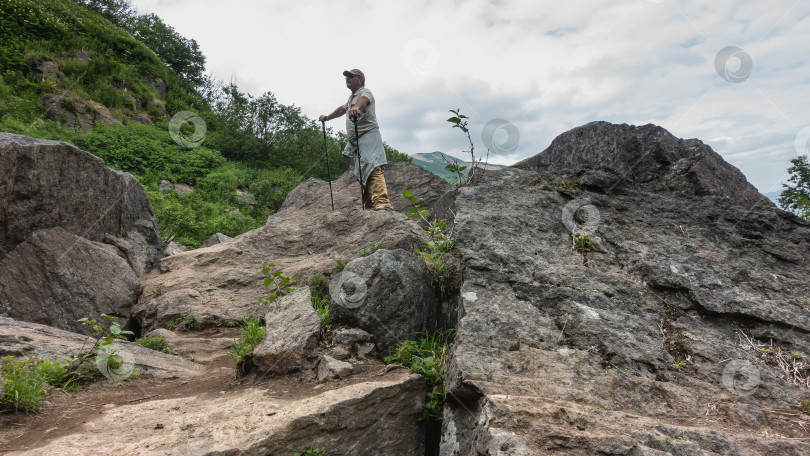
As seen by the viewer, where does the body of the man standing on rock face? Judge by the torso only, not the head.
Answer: to the viewer's left

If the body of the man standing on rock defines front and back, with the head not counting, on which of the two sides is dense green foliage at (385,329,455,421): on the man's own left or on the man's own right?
on the man's own left

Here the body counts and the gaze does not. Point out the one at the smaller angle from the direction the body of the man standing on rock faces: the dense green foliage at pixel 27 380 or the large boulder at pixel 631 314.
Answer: the dense green foliage

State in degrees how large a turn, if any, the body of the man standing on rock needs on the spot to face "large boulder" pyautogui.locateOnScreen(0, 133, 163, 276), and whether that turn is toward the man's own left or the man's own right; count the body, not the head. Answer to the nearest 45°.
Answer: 0° — they already face it

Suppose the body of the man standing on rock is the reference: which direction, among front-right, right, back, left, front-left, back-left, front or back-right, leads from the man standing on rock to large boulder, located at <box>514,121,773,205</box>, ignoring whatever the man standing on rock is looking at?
back-left

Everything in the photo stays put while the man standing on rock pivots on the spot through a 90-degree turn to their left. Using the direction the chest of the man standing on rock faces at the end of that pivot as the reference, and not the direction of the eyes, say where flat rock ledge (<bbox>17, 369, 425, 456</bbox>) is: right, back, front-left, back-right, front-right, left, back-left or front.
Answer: front
